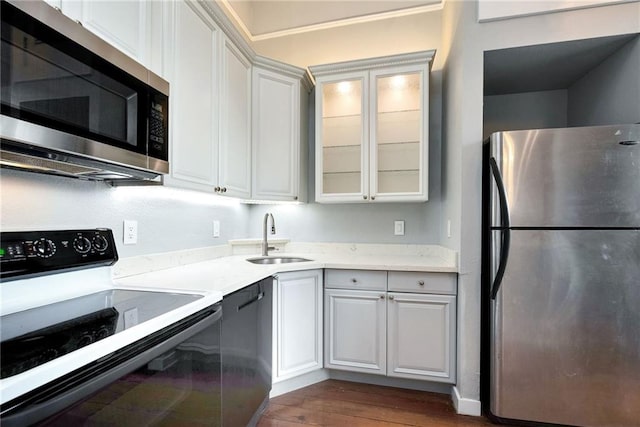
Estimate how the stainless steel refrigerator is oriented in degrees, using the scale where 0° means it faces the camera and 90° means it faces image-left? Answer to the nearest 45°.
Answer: approximately 0°

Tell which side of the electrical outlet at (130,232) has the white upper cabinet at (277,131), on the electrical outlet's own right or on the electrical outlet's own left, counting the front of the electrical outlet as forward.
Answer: on the electrical outlet's own left

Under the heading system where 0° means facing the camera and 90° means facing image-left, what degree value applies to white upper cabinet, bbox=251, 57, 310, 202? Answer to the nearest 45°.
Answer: approximately 315°

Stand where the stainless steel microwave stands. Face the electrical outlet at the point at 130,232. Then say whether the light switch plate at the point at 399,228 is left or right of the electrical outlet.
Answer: right

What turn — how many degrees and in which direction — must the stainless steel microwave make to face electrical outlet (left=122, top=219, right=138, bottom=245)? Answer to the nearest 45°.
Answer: approximately 135° to its left
